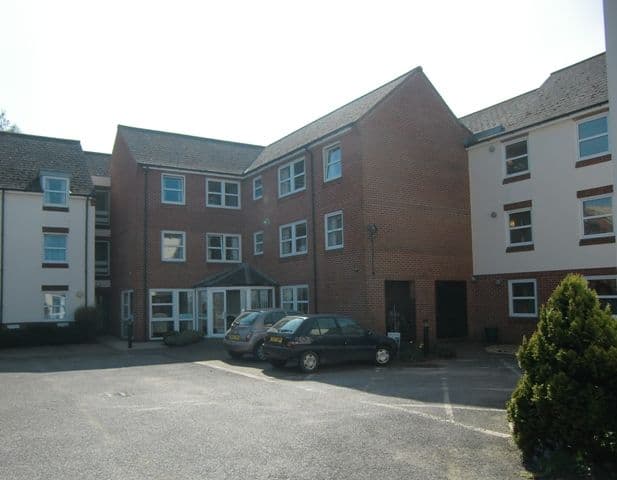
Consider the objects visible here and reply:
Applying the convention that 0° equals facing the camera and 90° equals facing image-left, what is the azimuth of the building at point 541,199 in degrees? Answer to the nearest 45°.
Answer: approximately 45°

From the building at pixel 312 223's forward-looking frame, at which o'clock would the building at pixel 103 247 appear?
the building at pixel 103 247 is roughly at 3 o'clock from the building at pixel 312 223.

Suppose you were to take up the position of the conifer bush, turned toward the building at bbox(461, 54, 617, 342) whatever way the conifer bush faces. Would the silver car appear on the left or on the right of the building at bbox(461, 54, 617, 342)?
left

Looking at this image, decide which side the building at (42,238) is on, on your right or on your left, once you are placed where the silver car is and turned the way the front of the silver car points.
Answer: on your left

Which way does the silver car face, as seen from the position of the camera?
facing away from the viewer and to the right of the viewer

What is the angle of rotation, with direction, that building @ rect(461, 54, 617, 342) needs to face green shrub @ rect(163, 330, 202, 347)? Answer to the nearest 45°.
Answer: approximately 45° to its right

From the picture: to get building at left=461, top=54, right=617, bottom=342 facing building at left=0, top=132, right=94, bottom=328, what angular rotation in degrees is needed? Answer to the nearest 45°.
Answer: approximately 45° to its right

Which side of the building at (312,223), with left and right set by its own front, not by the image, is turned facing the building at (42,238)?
right

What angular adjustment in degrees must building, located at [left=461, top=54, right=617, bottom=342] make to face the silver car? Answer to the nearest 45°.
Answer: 0° — it already faces it

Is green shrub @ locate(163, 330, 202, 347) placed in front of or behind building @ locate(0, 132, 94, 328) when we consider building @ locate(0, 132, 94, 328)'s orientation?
in front

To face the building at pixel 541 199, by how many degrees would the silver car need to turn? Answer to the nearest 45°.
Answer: approximately 45° to its right
